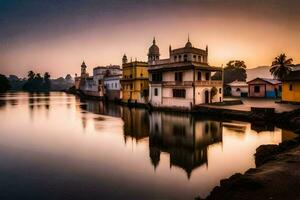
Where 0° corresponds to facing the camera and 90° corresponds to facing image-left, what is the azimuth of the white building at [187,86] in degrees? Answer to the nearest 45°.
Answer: approximately 315°

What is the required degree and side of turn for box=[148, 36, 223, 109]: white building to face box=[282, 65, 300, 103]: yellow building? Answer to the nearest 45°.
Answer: approximately 45° to its left

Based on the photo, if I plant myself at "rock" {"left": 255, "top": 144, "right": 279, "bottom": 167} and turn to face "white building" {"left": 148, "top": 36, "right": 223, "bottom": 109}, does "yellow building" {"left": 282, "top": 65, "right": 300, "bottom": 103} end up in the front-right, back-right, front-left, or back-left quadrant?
front-right

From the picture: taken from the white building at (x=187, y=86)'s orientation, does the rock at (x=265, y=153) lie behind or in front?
in front
